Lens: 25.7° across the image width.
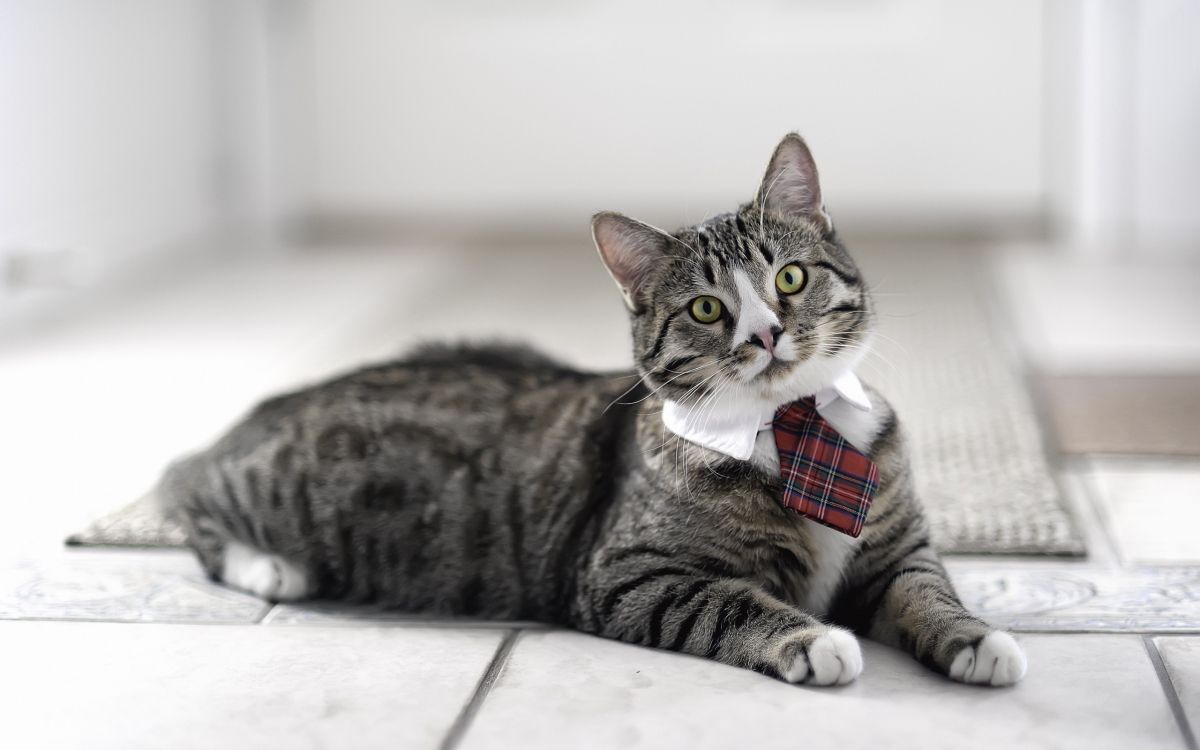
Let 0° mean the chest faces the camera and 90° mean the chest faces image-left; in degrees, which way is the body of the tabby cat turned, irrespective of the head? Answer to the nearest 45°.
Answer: approximately 315°
